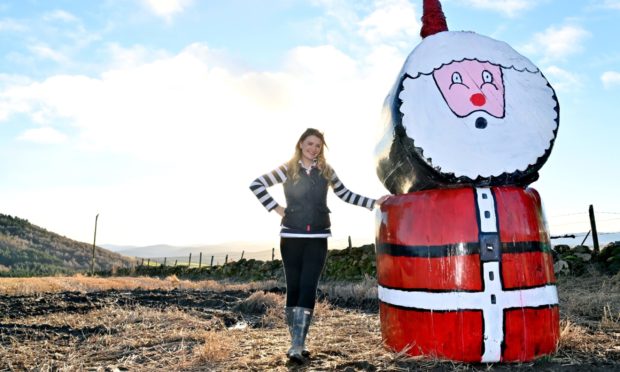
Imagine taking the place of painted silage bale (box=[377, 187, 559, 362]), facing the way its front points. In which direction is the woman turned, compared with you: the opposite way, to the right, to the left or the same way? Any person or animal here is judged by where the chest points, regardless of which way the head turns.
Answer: the same way

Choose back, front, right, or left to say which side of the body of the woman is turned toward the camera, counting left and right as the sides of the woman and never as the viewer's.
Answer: front

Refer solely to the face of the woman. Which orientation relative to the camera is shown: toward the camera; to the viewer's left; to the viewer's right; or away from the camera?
toward the camera

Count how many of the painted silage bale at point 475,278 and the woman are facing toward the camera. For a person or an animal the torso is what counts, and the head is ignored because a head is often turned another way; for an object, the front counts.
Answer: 2

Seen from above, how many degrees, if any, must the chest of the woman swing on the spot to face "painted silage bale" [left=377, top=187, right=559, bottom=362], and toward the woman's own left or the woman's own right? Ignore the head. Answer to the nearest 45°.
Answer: approximately 45° to the woman's own left

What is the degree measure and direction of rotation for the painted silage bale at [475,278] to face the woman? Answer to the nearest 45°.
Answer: approximately 90° to its right

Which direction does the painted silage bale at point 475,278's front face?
toward the camera
